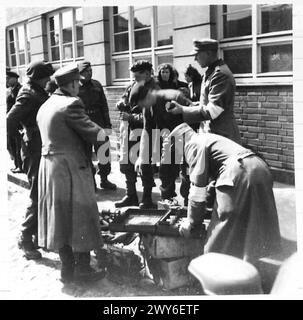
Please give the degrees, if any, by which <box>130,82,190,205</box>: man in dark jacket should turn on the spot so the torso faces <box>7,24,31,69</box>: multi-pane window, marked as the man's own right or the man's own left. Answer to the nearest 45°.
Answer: approximately 90° to the man's own right

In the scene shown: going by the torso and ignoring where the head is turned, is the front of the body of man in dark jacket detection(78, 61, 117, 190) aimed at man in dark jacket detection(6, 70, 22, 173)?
no

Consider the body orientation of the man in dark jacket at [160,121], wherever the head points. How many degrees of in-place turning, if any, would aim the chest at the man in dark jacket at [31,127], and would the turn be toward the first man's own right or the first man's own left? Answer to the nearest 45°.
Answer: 0° — they already face them

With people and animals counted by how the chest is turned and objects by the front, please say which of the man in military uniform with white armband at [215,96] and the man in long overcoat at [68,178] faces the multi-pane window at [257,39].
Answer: the man in long overcoat at [68,178]

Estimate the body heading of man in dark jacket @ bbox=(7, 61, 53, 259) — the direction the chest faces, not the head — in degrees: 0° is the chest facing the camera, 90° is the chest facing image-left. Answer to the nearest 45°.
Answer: approximately 270°

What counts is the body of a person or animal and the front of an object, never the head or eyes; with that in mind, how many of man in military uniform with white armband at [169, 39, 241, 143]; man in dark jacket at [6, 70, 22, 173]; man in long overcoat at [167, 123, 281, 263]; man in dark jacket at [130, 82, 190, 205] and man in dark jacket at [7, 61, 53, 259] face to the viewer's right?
1

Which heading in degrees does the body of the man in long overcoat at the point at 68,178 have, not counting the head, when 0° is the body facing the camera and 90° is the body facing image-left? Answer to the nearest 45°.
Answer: approximately 225°

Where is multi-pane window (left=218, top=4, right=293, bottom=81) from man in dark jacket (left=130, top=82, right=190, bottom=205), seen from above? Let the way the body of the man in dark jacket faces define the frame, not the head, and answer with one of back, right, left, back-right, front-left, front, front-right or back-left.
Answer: back

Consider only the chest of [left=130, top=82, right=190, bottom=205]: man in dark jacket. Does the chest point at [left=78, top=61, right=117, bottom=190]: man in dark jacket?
no

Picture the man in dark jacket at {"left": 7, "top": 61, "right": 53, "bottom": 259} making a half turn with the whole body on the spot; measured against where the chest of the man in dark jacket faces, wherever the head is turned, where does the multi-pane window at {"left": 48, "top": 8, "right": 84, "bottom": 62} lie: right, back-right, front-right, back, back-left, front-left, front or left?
right

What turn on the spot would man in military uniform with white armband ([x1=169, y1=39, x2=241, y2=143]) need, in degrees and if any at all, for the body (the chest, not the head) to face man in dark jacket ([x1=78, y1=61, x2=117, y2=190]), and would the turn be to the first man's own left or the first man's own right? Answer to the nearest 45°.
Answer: approximately 45° to the first man's own right

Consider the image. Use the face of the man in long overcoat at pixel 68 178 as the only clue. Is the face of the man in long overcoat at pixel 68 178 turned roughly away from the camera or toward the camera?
away from the camera

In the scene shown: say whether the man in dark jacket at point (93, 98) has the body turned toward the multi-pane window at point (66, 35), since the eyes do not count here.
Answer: no

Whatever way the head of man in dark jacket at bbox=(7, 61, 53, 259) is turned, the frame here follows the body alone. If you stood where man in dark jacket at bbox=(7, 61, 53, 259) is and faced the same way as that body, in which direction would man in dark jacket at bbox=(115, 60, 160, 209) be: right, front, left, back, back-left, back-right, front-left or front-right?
front-left

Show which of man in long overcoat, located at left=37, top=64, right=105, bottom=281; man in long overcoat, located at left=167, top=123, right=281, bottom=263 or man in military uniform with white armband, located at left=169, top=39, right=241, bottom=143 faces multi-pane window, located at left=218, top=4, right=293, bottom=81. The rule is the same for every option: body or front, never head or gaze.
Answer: man in long overcoat, located at left=37, top=64, right=105, bottom=281

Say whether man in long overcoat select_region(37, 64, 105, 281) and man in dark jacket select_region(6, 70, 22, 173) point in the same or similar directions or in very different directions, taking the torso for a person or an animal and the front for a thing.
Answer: very different directions

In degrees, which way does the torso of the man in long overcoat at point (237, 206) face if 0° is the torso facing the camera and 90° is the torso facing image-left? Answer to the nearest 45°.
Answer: approximately 90°

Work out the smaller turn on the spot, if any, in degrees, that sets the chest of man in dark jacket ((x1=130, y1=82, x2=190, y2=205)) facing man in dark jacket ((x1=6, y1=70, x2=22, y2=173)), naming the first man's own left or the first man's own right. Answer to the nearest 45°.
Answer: approximately 90° to the first man's own right

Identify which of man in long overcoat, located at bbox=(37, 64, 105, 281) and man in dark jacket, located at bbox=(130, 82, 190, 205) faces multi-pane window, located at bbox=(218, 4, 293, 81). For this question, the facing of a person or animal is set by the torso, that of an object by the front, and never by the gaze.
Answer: the man in long overcoat
